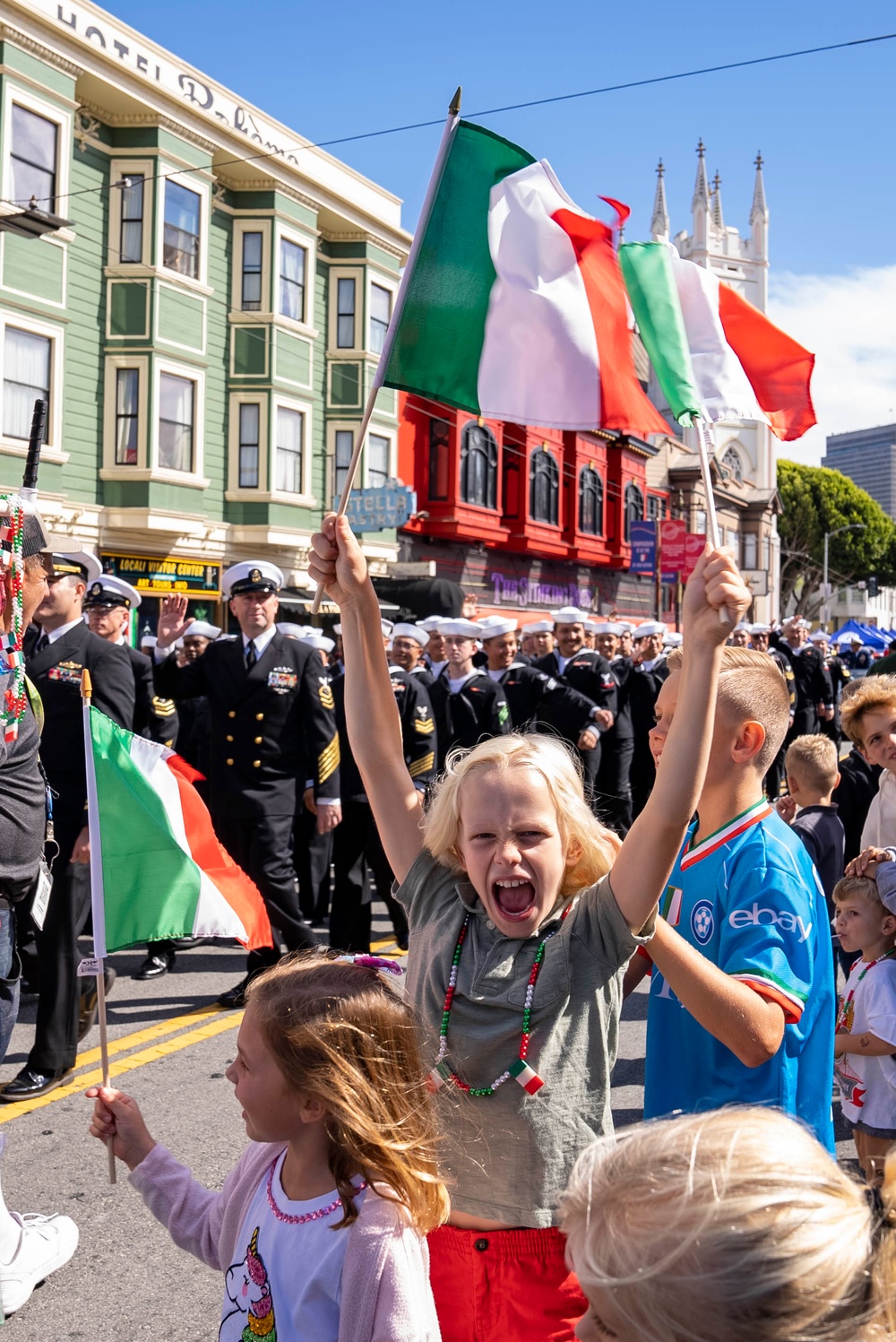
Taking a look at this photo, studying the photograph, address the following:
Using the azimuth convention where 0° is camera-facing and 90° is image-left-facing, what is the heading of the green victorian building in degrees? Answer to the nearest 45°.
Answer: approximately 315°

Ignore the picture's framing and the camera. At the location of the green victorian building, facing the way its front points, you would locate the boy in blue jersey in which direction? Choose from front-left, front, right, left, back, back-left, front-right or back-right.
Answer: front-right

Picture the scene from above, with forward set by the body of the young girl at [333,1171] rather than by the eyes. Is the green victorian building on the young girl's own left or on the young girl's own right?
on the young girl's own right

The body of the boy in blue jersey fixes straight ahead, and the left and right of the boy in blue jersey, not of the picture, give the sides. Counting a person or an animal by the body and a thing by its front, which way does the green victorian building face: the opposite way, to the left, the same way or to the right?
the opposite way

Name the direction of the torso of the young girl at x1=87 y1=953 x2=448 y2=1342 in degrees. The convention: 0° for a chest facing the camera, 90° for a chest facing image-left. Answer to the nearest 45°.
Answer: approximately 45°

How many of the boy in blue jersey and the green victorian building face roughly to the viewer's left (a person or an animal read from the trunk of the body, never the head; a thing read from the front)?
1

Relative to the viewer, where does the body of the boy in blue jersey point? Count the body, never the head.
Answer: to the viewer's left

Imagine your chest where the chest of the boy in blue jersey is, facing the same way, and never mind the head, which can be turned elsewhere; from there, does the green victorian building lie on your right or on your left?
on your right

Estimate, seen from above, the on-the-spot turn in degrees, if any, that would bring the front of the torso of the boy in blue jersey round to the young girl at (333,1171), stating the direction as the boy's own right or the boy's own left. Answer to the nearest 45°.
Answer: approximately 45° to the boy's own left

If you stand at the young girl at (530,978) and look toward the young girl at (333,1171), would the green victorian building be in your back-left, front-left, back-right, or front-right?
back-right
